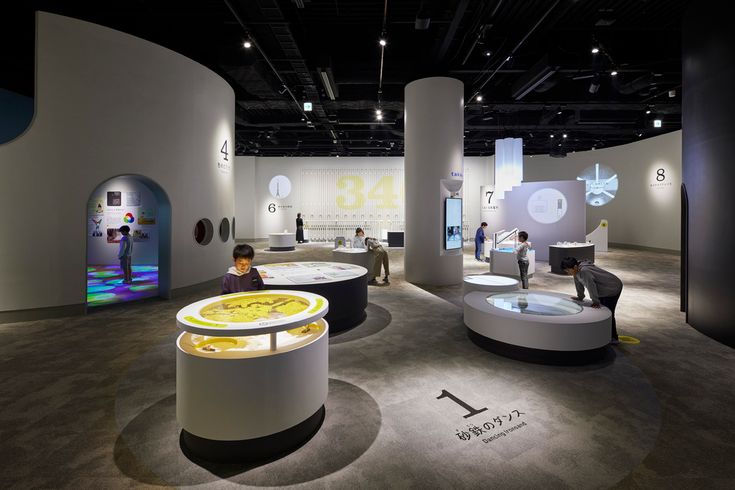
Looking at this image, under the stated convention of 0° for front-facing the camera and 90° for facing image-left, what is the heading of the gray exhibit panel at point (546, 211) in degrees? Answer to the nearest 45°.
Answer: approximately 0°

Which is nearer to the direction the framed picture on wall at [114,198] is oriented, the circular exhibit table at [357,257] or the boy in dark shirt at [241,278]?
the boy in dark shirt

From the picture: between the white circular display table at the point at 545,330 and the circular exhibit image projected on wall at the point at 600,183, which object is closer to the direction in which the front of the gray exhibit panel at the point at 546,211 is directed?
the white circular display table

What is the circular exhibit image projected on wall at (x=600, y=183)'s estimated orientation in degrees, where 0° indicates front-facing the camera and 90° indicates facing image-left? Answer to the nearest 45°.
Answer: approximately 0°

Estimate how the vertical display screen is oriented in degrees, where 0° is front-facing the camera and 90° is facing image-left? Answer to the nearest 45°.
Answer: approximately 315°

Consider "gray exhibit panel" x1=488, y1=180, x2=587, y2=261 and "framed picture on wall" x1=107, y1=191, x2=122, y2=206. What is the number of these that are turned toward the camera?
2
